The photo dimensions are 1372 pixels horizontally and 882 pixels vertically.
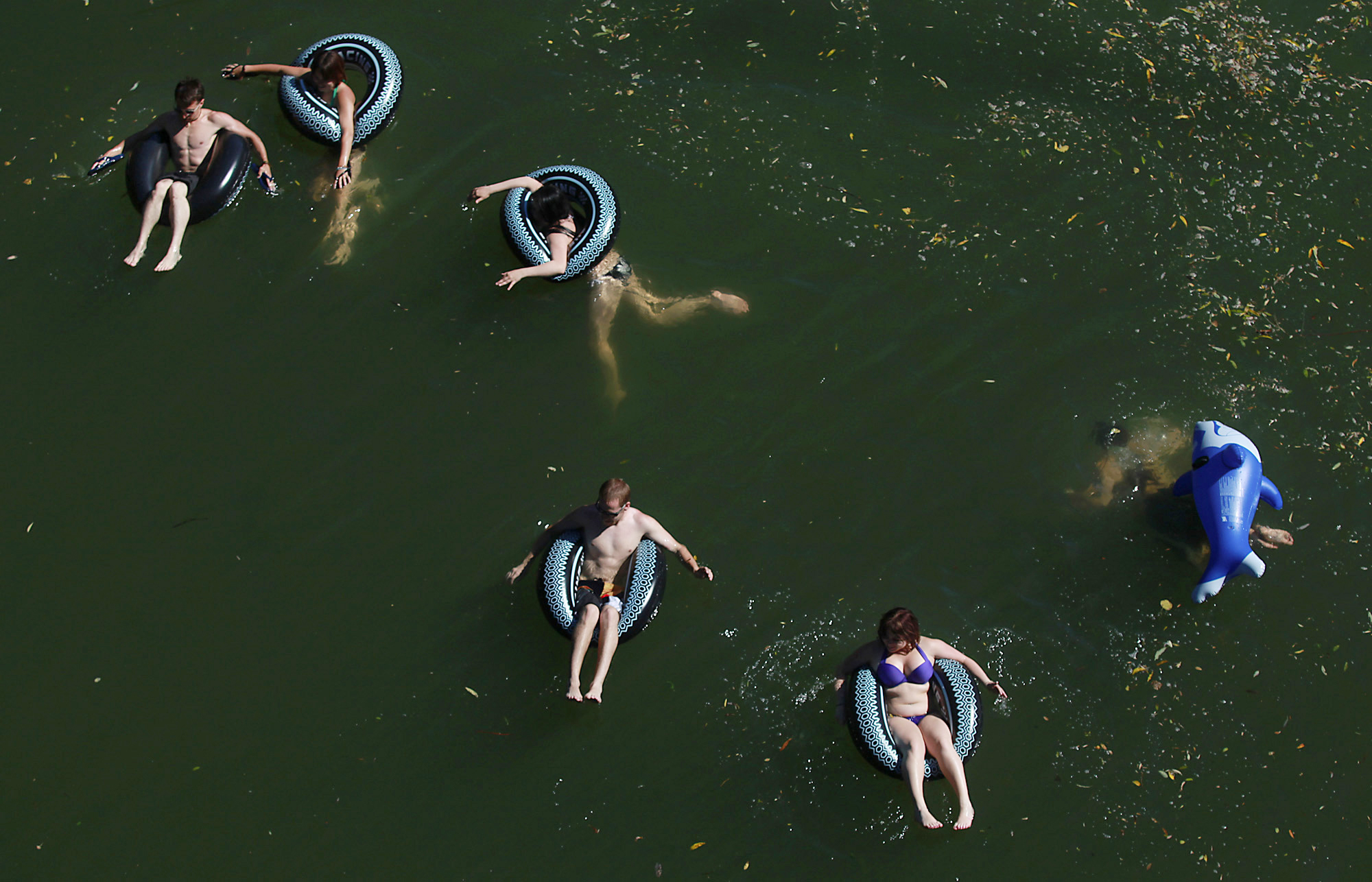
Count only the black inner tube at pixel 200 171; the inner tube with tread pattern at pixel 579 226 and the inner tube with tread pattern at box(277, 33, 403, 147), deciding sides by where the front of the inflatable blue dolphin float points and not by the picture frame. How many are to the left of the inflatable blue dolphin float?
3

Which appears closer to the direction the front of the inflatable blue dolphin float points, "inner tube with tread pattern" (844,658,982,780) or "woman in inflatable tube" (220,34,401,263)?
the woman in inflatable tube

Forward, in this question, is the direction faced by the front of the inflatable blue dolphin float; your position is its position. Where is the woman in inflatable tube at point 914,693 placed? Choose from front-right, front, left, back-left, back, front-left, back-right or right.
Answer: back-left

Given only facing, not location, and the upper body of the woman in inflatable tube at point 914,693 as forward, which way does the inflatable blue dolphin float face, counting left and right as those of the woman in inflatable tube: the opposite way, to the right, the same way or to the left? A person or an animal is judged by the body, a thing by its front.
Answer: the opposite way

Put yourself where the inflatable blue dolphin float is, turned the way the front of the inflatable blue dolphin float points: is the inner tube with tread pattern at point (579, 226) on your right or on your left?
on your left

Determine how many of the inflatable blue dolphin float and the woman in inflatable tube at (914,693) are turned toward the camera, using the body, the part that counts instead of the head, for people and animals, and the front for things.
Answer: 1

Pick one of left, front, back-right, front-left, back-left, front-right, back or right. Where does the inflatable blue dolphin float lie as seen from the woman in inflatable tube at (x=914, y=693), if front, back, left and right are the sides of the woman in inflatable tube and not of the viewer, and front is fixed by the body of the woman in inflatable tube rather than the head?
back-left

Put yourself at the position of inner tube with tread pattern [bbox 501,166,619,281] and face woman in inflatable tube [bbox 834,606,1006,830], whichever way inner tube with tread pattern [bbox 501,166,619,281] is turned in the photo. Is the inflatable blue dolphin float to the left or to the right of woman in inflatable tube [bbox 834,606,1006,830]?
left

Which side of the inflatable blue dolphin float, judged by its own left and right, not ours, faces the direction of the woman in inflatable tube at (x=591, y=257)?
left

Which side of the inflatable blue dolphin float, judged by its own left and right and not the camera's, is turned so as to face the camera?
back

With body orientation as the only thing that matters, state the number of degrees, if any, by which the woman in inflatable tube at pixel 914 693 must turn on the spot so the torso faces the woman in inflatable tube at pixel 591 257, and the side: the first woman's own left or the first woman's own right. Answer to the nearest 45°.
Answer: approximately 135° to the first woman's own right

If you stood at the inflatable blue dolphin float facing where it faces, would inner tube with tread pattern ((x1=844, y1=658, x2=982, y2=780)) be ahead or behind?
behind
